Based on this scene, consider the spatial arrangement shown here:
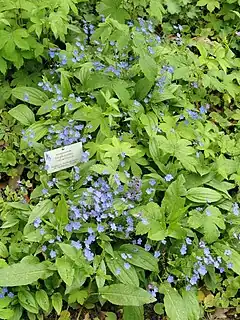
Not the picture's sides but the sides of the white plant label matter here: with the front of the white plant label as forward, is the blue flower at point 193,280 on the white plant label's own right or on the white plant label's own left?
on the white plant label's own left

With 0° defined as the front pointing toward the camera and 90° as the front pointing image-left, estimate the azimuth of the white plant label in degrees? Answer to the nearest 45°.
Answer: approximately 0°

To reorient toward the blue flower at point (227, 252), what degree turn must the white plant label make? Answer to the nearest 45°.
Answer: approximately 90° to its left

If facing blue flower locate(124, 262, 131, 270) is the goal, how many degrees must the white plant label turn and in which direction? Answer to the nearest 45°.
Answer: approximately 45° to its left

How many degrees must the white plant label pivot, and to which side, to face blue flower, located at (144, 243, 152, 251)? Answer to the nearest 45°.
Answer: approximately 45° to its left

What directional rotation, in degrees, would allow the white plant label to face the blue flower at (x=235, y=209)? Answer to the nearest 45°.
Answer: approximately 90° to its left
